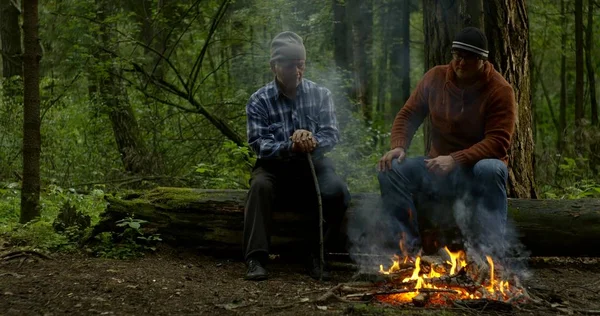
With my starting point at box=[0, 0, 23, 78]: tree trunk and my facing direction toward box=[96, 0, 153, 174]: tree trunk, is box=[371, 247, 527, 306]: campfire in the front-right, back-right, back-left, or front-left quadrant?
front-right

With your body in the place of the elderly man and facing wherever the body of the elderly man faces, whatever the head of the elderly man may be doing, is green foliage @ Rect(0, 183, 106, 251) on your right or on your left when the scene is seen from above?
on your right

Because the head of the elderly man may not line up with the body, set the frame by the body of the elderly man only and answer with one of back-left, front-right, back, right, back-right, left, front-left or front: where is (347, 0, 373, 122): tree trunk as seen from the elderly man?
back

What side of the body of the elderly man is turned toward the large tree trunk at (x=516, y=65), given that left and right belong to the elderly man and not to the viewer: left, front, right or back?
left

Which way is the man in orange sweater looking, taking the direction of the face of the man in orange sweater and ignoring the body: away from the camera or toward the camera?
toward the camera

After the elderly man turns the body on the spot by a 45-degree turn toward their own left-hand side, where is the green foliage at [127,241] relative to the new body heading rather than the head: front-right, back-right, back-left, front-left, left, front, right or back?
back-right

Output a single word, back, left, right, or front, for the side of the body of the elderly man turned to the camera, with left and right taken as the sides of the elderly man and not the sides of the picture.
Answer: front

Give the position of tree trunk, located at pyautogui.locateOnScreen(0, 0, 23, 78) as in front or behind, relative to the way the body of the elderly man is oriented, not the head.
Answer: behind

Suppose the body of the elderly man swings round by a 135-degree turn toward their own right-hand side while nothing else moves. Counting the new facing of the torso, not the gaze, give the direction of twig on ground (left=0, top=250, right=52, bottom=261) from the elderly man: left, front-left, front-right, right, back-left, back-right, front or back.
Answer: front-left

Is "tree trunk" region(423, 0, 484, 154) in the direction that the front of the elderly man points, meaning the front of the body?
no

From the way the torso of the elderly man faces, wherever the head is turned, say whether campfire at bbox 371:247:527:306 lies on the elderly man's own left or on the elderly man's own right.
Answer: on the elderly man's own left

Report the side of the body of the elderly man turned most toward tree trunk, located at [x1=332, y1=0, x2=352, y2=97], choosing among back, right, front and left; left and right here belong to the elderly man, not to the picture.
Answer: back

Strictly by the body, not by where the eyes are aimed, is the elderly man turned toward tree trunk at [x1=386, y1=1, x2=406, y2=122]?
no
